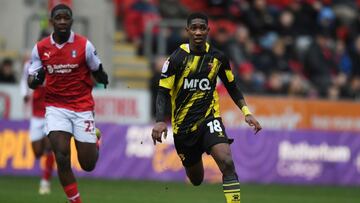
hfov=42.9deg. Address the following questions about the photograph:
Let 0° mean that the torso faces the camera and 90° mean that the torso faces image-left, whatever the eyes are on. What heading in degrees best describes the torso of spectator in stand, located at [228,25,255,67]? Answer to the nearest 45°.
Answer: approximately 0°

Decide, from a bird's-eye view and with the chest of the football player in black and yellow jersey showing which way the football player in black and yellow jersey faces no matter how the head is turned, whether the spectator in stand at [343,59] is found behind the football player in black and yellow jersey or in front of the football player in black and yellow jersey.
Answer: behind

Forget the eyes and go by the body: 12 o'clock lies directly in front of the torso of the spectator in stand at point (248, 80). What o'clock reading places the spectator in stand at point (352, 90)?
the spectator in stand at point (352, 90) is roughly at 8 o'clock from the spectator in stand at point (248, 80).

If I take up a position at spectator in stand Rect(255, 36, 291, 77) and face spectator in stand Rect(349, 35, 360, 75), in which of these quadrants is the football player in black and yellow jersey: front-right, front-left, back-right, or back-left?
back-right

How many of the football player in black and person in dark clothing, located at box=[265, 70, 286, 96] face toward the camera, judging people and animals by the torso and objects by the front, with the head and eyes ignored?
2
